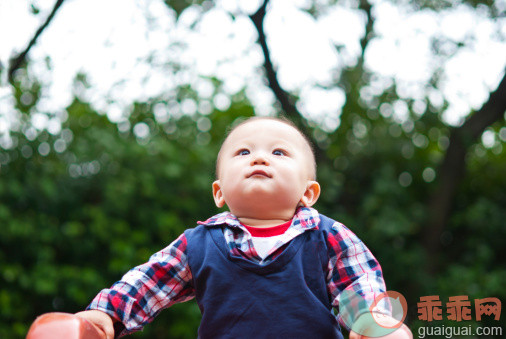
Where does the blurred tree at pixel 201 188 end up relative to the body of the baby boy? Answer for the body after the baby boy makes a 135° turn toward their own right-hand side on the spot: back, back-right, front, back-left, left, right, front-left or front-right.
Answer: front-right

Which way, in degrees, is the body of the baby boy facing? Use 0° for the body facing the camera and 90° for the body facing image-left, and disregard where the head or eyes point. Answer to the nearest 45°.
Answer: approximately 0°
